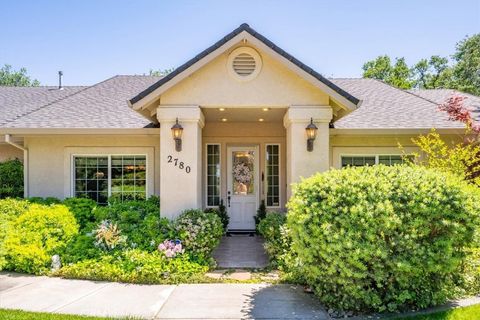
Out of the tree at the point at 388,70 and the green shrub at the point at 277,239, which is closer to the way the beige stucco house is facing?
the green shrub

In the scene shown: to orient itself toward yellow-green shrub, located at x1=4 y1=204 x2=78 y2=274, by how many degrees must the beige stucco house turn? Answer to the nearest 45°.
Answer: approximately 45° to its right

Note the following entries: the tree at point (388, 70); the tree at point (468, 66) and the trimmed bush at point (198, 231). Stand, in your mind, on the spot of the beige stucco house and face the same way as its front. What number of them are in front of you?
1

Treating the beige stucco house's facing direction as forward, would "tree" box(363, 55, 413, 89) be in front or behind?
behind

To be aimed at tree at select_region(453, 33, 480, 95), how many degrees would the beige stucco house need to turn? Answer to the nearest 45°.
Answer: approximately 135° to its left

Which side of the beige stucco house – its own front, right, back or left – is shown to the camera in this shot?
front

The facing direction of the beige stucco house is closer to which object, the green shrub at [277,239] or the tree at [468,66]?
the green shrub

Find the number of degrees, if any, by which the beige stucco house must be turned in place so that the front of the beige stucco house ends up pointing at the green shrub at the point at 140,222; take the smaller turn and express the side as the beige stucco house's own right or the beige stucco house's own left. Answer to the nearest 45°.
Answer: approximately 45° to the beige stucco house's own right

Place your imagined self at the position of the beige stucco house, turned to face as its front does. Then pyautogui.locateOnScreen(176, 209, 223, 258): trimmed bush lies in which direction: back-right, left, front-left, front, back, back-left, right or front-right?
front

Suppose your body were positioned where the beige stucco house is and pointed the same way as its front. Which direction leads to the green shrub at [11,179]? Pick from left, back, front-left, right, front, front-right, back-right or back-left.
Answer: right

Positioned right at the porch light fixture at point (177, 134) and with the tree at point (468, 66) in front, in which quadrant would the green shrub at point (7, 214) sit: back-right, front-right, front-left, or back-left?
back-left
